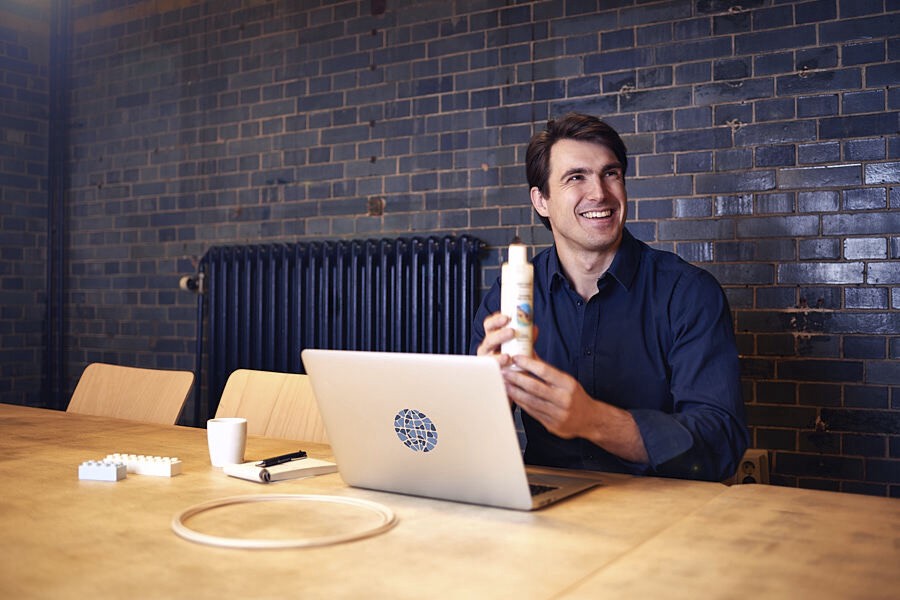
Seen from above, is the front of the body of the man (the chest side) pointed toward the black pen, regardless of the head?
yes

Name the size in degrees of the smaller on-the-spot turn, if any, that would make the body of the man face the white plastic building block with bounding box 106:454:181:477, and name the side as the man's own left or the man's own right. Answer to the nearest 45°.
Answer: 0° — they already face it

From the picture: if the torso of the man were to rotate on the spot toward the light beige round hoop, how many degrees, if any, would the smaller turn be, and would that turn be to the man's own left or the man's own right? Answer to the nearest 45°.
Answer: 0° — they already face it

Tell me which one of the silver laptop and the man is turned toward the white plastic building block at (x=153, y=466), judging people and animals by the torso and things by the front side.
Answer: the man

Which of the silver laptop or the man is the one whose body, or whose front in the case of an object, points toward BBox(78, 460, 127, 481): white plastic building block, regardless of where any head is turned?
the man

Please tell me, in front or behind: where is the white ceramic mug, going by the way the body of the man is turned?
in front

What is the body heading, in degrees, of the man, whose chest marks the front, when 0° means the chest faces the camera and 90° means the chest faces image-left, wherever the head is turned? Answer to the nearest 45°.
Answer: approximately 45°

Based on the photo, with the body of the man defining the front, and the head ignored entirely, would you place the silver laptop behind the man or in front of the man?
in front

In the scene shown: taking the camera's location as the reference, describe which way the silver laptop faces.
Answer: facing away from the viewer and to the right of the viewer

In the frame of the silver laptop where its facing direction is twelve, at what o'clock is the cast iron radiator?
The cast iron radiator is roughly at 10 o'clock from the silver laptop.

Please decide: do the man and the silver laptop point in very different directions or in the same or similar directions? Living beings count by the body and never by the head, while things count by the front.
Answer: very different directions

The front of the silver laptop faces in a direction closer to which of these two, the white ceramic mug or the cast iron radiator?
the cast iron radiator

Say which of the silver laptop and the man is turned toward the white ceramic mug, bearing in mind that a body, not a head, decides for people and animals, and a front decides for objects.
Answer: the man
